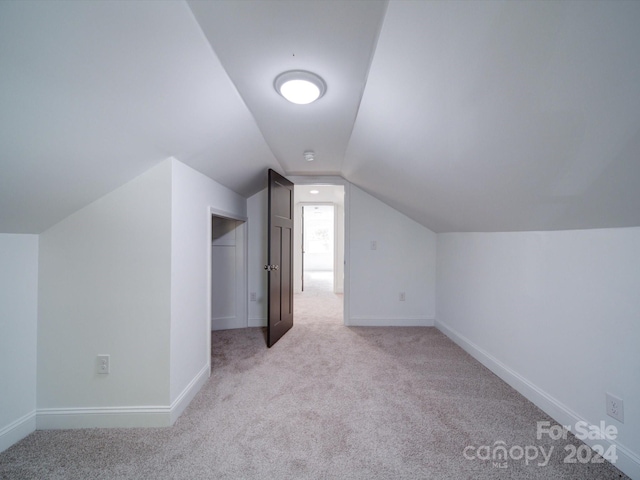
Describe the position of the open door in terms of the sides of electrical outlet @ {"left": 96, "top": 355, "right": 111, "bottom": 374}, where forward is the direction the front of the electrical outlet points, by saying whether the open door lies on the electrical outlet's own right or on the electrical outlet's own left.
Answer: on the electrical outlet's own left

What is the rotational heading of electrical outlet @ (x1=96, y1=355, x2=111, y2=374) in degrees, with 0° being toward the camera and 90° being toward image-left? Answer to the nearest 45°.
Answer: approximately 0°
